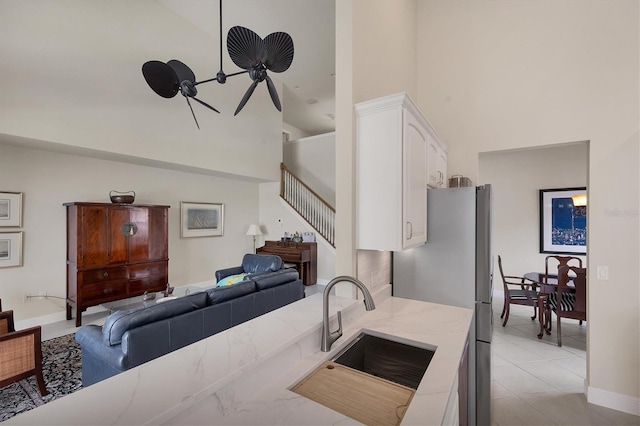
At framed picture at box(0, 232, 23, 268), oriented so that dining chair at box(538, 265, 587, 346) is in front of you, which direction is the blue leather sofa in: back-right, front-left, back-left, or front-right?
front-right

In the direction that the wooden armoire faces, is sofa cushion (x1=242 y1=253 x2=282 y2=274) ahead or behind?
ahead

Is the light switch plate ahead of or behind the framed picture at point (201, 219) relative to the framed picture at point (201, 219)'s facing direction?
ahead

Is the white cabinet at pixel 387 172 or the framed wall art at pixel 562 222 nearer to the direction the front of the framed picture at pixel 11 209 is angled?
the white cabinet

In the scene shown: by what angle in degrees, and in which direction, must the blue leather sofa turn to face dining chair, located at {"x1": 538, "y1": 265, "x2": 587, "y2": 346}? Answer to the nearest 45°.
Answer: approximately 135° to its right

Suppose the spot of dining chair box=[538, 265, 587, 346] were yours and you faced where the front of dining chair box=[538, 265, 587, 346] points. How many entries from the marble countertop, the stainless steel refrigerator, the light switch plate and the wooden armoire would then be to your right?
0

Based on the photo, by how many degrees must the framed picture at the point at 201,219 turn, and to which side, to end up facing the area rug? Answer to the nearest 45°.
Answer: approximately 45° to its right

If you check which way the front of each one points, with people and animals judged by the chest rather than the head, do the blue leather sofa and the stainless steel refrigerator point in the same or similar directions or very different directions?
very different directions

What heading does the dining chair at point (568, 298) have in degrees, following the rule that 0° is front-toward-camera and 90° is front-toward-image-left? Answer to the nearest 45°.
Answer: approximately 135°

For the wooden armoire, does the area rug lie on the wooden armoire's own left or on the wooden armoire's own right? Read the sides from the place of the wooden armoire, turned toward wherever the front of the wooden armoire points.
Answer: on the wooden armoire's own right

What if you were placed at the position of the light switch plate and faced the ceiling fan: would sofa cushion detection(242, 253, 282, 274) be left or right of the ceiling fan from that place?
right

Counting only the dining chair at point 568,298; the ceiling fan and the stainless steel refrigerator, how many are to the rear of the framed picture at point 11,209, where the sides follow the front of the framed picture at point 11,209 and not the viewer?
0
